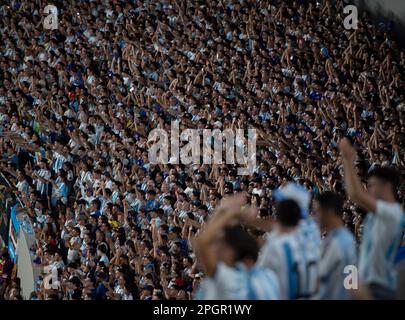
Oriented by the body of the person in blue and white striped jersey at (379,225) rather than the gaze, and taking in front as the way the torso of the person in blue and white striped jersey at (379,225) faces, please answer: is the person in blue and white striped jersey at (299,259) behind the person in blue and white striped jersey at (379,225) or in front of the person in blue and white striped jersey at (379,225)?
in front

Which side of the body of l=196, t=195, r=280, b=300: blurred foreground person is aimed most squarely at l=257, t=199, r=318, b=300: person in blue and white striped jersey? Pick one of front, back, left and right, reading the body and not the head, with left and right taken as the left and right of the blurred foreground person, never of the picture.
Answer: right

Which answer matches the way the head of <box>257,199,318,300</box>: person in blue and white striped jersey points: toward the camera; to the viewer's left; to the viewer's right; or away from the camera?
away from the camera

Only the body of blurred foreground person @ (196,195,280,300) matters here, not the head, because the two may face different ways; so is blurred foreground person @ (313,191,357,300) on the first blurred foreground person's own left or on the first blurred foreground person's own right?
on the first blurred foreground person's own right

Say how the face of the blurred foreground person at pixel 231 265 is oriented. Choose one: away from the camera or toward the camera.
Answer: away from the camera

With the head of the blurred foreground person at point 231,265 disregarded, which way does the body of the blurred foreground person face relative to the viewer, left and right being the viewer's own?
facing away from the viewer and to the left of the viewer

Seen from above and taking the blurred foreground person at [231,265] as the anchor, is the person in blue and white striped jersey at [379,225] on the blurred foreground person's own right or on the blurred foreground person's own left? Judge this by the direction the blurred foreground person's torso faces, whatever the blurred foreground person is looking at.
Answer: on the blurred foreground person's own right
